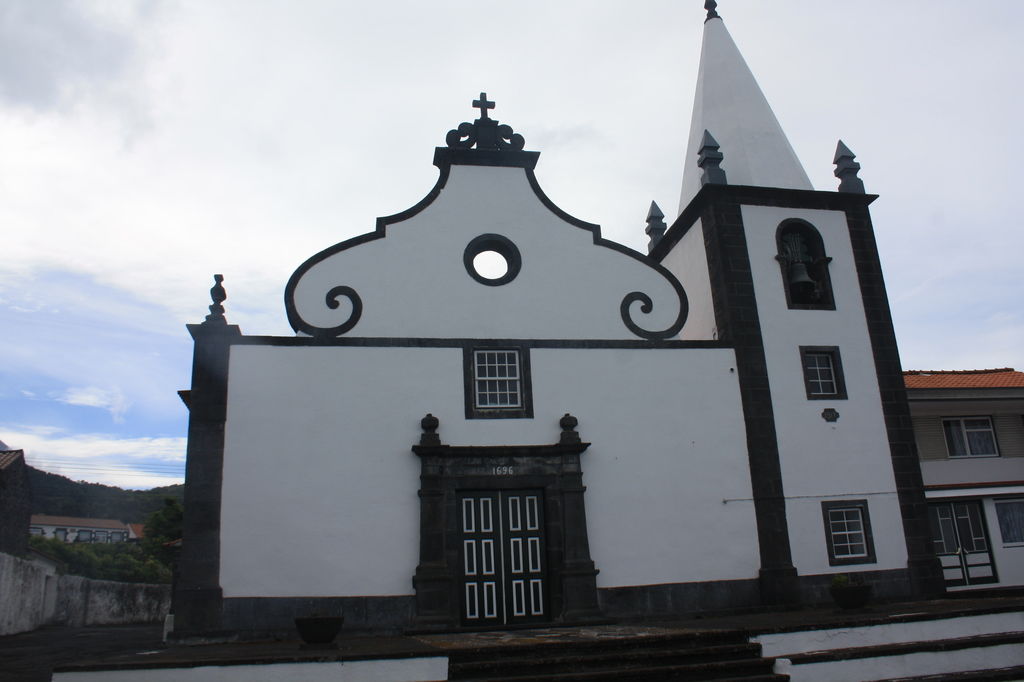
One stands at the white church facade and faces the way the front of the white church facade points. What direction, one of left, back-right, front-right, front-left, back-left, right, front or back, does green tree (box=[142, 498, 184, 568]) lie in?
back-right

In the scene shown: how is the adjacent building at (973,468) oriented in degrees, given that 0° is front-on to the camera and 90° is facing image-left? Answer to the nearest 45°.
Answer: approximately 0°

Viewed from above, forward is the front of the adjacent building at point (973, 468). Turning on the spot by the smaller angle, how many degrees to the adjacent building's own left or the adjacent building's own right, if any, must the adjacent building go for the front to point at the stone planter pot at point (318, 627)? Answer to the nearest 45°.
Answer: approximately 45° to the adjacent building's own right

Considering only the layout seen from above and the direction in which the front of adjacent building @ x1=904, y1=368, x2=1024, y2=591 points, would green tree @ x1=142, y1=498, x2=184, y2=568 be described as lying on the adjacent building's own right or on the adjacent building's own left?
on the adjacent building's own right

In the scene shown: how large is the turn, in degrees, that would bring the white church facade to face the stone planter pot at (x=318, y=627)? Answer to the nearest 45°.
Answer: approximately 45° to its right

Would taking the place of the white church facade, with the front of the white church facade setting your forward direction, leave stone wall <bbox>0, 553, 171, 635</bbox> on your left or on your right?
on your right

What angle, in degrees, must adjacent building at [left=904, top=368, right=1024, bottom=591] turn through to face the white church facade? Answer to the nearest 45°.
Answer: approximately 45° to its right

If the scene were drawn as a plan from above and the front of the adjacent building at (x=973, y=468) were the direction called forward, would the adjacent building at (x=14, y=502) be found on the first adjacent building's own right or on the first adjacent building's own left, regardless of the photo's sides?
on the first adjacent building's own right

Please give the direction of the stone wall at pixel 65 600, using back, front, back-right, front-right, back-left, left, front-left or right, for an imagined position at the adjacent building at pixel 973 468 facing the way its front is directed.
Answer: right

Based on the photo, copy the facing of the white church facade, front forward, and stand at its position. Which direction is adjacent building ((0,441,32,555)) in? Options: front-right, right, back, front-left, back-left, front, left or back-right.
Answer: back-right

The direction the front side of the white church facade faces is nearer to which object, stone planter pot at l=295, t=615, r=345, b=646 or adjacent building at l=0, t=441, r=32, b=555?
the stone planter pot

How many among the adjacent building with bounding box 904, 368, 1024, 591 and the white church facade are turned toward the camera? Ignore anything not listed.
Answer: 2

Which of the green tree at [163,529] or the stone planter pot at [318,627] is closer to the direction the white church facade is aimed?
the stone planter pot

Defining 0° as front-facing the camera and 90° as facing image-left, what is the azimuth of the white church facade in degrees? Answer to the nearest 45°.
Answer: approximately 0°
